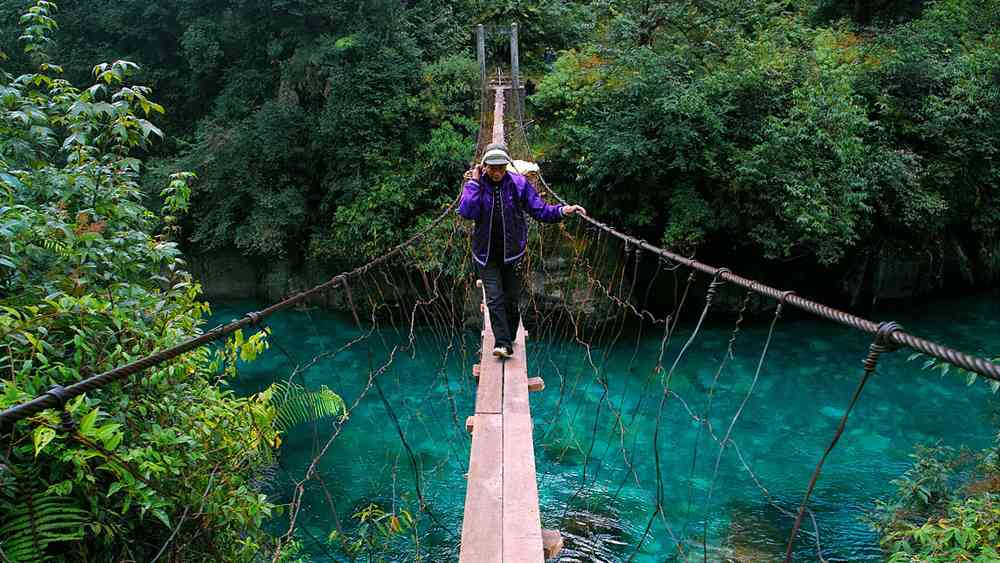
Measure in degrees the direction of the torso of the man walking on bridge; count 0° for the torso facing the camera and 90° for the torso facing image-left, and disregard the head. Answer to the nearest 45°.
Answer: approximately 0°
